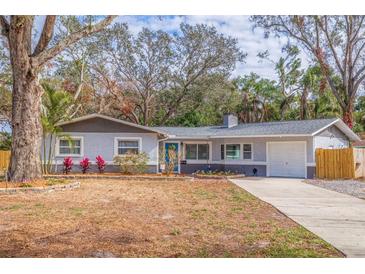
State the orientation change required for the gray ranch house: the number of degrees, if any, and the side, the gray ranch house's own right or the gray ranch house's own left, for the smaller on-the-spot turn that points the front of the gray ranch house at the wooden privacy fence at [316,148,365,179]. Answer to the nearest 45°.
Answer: approximately 90° to the gray ranch house's own left

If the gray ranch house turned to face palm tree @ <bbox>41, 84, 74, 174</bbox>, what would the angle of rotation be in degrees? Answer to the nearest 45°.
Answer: approximately 90° to its right

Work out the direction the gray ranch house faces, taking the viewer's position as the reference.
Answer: facing the viewer

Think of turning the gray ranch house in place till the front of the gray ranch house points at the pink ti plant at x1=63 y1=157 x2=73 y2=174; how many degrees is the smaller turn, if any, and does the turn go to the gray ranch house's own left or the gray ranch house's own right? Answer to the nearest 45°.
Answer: approximately 90° to the gray ranch house's own right
